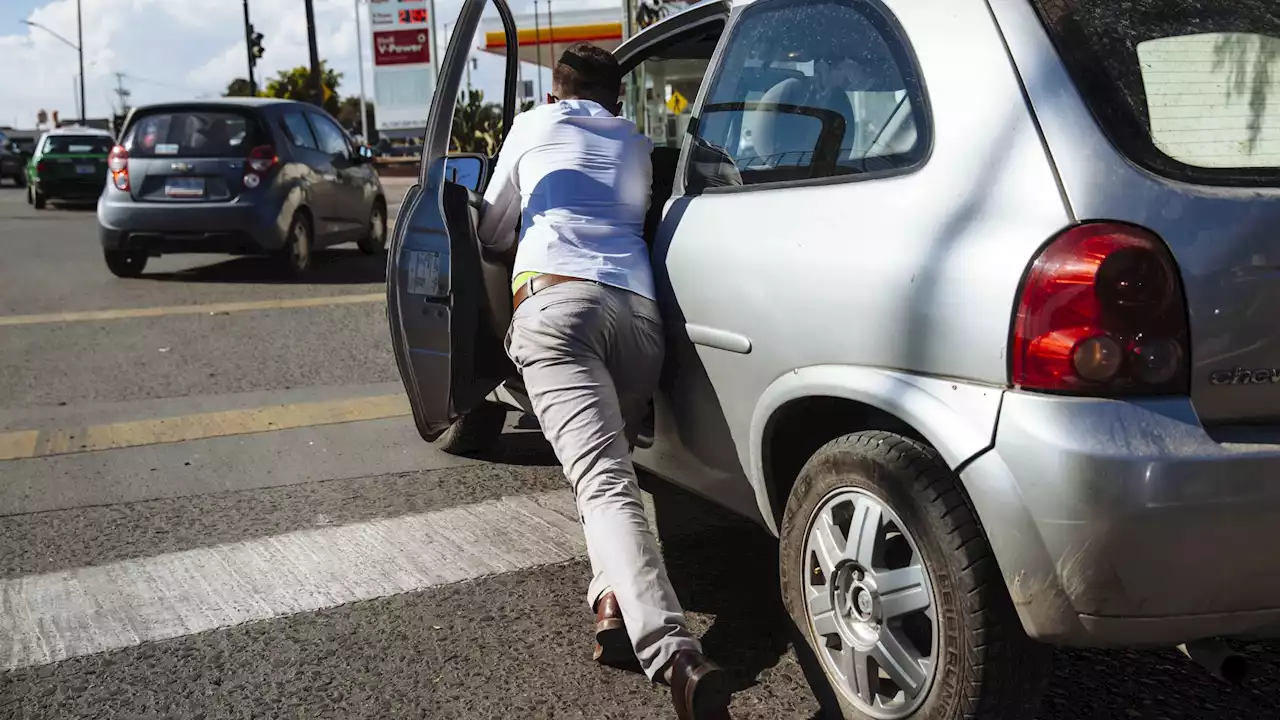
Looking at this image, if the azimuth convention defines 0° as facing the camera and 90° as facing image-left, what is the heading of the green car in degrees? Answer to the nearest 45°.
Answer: approximately 180°

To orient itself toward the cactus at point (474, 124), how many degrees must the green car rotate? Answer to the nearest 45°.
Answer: approximately 45° to its right

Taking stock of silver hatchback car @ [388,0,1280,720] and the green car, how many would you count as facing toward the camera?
0

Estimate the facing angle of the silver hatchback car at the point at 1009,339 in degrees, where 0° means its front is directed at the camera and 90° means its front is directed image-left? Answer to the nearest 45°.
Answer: approximately 135°

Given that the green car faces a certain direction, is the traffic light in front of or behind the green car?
in front

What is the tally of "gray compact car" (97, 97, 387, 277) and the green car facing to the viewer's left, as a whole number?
0

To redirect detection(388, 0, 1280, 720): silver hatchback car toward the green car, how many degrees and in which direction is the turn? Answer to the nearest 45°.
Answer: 0° — it already faces it

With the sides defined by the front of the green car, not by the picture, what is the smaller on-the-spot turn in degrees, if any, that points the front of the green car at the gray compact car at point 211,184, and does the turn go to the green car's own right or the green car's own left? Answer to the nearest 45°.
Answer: approximately 180°

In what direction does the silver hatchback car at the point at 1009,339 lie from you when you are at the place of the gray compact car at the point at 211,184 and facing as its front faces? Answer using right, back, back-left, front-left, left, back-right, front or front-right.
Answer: back-right

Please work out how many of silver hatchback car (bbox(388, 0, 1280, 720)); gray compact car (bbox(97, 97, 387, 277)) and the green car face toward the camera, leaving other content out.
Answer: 0

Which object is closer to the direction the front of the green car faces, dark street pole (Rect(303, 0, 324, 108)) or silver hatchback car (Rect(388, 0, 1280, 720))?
the dark street pole

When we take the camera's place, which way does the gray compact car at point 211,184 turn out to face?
facing away from the viewer and to the right of the viewer

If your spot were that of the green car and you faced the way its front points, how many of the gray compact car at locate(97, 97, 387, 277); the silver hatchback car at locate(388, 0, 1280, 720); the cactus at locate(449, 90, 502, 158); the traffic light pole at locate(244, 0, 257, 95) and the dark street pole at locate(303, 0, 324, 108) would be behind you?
2

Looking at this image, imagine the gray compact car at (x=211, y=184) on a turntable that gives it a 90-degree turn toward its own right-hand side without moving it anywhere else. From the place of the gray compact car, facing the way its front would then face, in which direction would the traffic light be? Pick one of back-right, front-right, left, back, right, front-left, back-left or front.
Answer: back-left

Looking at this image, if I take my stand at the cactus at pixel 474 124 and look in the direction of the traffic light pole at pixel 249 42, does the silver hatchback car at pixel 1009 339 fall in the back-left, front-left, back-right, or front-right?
back-left

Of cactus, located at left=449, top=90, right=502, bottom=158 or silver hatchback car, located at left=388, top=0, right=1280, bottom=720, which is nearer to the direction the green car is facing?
the cactus

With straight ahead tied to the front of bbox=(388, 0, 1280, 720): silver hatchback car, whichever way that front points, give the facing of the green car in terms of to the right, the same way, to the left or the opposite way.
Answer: the same way
